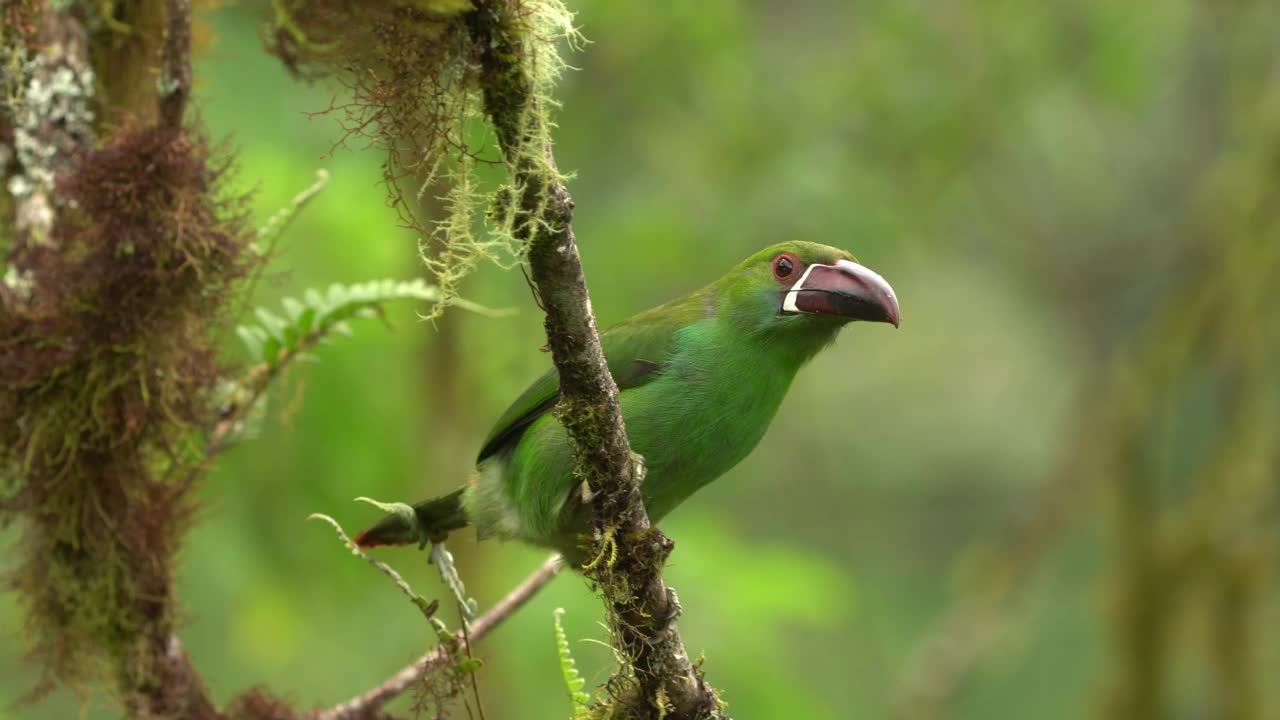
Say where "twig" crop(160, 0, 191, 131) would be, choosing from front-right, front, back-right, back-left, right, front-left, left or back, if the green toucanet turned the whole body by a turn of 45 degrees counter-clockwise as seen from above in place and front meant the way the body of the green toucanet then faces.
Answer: back

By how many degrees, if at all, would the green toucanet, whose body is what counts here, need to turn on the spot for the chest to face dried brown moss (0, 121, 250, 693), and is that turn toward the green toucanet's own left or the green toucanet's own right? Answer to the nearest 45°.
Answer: approximately 180°

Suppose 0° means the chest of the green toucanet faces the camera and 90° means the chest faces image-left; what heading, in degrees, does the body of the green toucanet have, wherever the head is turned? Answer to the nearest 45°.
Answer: approximately 270°
